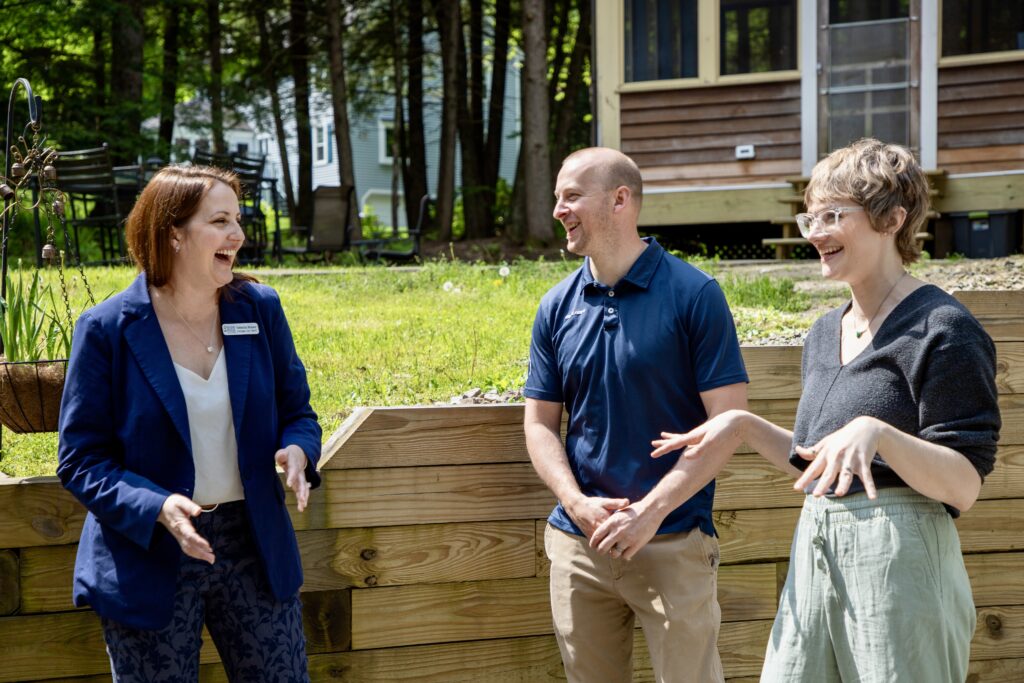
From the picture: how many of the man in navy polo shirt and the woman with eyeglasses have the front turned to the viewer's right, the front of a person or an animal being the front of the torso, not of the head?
0

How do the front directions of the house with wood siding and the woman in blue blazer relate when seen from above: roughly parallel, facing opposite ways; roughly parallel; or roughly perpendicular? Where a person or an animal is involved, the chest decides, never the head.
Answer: roughly perpendicular

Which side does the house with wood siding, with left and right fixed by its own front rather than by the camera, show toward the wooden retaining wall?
front

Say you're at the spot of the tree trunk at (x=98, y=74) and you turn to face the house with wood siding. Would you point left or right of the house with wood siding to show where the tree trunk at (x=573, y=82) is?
left

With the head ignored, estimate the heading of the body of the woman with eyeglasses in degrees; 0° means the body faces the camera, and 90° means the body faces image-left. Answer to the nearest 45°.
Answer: approximately 45°

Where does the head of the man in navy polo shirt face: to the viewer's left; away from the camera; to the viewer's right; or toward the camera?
to the viewer's left

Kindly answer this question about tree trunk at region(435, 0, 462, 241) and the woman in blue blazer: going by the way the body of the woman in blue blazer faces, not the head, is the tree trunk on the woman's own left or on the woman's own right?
on the woman's own left

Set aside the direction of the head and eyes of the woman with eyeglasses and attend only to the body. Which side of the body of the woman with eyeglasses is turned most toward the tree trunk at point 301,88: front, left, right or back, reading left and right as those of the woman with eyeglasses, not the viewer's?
right

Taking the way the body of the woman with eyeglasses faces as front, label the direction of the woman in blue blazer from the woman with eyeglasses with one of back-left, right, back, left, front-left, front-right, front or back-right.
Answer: front-right

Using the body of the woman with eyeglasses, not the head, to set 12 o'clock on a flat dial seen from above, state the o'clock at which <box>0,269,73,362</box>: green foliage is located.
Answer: The green foliage is roughly at 2 o'clock from the woman with eyeglasses.

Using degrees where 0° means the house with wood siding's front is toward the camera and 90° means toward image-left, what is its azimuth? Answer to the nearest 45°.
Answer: approximately 0°
